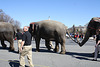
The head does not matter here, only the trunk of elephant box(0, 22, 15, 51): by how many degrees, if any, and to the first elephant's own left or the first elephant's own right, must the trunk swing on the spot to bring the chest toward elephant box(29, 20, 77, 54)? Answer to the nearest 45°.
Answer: approximately 135° to the first elephant's own left

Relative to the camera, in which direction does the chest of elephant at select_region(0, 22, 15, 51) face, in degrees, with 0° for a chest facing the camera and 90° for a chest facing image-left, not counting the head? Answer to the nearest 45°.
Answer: approximately 90°
